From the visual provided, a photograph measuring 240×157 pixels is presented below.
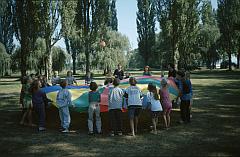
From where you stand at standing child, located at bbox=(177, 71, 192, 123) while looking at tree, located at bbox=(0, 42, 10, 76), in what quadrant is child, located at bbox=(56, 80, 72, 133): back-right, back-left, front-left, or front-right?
front-left

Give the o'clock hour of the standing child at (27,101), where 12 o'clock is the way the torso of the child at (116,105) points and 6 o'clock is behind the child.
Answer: The standing child is roughly at 10 o'clock from the child.

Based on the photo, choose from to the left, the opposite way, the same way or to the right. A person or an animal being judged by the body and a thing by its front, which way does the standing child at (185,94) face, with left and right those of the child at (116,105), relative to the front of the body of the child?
to the left

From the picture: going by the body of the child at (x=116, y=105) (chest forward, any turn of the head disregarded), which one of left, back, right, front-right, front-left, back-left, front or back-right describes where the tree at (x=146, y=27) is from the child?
front

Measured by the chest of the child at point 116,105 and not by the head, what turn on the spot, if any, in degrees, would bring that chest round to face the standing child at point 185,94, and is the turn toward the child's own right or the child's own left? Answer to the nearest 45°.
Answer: approximately 45° to the child's own right

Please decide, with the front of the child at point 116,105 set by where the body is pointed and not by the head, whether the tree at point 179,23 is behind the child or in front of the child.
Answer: in front

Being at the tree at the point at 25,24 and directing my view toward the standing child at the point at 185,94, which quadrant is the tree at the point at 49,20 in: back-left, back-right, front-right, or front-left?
front-left

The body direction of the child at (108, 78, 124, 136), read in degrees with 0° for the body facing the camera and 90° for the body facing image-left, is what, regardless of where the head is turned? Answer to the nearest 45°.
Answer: approximately 180°

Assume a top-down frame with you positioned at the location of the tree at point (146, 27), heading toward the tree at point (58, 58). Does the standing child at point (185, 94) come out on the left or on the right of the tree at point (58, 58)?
left

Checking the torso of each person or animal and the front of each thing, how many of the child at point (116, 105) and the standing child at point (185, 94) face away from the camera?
1

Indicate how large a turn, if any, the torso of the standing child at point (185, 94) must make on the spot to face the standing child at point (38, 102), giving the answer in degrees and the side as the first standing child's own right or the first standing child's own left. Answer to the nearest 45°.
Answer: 0° — they already face them

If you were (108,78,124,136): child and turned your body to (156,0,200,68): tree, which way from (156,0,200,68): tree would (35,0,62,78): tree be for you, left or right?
left

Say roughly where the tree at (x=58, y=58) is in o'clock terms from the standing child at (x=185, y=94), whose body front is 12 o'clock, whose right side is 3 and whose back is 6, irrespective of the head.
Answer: The tree is roughly at 2 o'clock from the standing child.

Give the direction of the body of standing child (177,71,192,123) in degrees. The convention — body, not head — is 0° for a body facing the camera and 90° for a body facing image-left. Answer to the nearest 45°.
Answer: approximately 90°

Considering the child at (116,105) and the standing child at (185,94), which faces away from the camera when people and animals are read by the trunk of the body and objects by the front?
the child

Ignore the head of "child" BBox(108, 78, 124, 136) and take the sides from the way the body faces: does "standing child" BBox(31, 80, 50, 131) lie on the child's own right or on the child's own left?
on the child's own left

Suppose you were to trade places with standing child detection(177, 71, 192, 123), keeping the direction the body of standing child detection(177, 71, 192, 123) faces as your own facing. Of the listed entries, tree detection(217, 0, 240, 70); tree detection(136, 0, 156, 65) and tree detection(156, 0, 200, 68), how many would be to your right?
3

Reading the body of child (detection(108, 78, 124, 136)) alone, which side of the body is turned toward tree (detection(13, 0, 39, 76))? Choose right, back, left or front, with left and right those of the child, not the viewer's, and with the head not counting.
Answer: front

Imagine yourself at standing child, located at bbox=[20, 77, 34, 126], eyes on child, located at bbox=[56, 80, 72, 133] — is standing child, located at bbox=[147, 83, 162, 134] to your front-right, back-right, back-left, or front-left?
front-left

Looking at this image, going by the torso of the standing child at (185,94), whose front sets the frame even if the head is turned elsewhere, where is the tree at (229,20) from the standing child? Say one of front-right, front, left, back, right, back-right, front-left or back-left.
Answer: right
